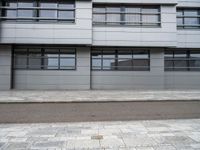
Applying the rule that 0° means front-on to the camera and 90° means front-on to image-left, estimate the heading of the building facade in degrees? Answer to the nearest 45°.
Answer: approximately 0°
